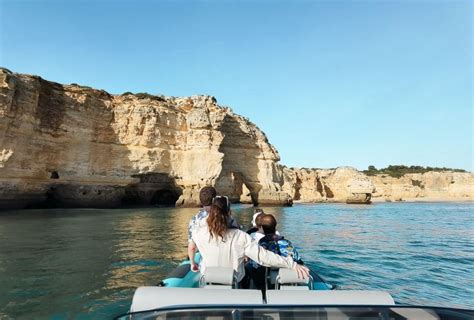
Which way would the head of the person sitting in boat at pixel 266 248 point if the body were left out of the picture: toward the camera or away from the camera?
away from the camera

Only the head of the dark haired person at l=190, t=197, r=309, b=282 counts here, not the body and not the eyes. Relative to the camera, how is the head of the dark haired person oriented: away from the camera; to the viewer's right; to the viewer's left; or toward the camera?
away from the camera

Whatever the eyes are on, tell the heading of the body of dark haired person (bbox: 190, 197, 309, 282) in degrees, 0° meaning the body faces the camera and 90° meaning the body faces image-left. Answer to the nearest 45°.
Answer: approximately 180°
